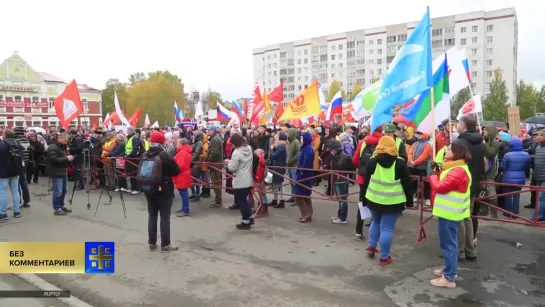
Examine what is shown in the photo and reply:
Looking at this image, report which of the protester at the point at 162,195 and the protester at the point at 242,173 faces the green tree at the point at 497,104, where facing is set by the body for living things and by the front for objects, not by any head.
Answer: the protester at the point at 162,195

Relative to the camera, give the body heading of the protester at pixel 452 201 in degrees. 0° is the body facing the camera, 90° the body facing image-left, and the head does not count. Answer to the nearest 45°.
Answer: approximately 90°

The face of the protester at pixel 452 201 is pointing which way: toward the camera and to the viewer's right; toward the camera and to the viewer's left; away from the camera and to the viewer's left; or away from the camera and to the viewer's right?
away from the camera and to the viewer's left

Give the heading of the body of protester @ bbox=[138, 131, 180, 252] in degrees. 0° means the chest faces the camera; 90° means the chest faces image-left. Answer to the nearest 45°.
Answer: approximately 225°

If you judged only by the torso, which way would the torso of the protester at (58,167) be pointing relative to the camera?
to the viewer's right

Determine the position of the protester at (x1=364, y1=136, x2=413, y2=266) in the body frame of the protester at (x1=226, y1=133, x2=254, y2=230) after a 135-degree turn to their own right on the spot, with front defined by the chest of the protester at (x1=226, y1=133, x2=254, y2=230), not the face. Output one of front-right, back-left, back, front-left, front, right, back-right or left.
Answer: right

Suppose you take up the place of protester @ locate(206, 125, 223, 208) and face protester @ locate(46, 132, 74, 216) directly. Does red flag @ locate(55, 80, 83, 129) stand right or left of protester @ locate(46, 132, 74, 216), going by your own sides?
right

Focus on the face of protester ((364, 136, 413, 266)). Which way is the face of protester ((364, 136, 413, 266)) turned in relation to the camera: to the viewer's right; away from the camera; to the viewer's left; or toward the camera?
away from the camera

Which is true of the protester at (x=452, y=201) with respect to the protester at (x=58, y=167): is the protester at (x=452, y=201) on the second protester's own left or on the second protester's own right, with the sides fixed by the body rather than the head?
on the second protester's own right
